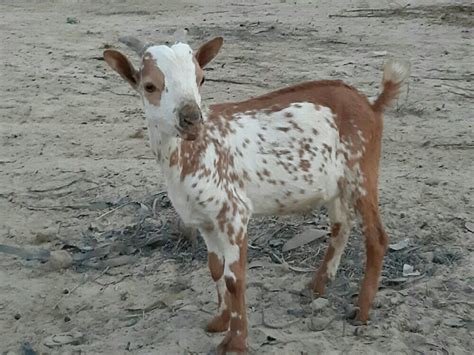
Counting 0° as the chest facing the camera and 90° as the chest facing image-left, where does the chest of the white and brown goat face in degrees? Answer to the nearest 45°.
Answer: approximately 45°

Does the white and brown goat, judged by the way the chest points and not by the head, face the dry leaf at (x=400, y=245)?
no

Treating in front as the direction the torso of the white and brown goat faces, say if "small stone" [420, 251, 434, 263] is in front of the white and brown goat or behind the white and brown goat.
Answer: behind

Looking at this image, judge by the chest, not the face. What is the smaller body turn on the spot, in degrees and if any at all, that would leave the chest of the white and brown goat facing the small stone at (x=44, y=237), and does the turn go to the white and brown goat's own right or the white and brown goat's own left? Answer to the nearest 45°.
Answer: approximately 90° to the white and brown goat's own right

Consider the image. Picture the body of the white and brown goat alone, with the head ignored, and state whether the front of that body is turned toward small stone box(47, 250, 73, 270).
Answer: no

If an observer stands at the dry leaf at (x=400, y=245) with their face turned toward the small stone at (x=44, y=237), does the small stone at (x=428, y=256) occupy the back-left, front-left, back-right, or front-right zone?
back-left
